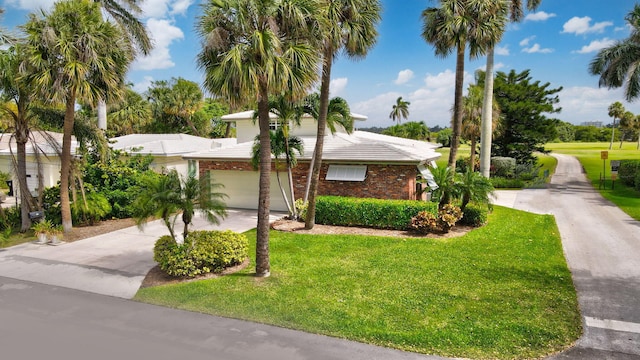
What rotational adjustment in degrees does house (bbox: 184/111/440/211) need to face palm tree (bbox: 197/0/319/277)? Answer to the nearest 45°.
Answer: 0° — it already faces it

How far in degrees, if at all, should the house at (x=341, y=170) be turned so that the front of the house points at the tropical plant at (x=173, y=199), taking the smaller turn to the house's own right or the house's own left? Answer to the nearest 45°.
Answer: approximately 45° to the house's own right

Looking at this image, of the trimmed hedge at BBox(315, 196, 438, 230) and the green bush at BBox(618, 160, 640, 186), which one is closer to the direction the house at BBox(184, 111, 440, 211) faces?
the trimmed hedge

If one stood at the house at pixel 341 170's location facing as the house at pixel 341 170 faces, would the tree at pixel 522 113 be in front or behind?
behind

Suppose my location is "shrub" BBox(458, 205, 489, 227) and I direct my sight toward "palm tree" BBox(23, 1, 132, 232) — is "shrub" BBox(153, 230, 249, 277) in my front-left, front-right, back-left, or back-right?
front-left

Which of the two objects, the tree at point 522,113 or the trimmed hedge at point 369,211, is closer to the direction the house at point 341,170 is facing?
the trimmed hedge

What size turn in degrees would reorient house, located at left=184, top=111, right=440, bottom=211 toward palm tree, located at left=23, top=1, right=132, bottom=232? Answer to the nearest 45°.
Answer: approximately 45° to its right

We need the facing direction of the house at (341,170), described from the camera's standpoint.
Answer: facing the viewer

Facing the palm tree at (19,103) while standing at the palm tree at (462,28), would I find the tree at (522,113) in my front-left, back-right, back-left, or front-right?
back-right

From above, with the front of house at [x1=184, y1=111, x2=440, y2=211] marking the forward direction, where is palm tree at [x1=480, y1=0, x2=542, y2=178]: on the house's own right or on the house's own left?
on the house's own left

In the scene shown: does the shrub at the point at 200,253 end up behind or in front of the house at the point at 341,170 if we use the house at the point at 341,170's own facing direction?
in front
